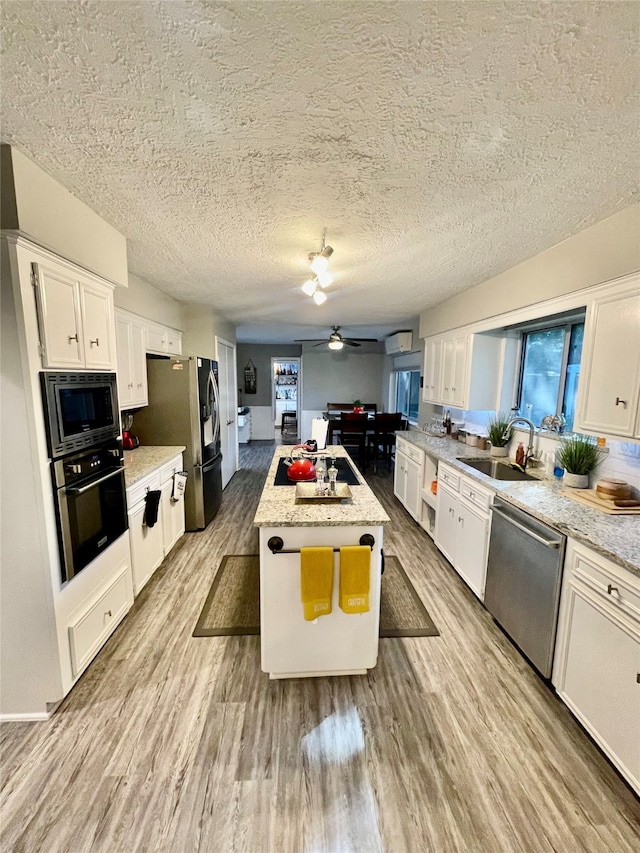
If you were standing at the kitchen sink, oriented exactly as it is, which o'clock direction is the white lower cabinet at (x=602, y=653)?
The white lower cabinet is roughly at 10 o'clock from the kitchen sink.

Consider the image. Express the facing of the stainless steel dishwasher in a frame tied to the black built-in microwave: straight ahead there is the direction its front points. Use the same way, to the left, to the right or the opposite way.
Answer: the opposite way

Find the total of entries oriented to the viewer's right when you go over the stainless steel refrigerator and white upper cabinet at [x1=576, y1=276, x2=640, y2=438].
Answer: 1

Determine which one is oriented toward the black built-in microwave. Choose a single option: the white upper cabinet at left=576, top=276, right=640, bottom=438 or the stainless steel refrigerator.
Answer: the white upper cabinet

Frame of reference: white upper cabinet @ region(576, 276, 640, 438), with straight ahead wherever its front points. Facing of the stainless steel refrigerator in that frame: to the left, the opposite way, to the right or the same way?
the opposite way

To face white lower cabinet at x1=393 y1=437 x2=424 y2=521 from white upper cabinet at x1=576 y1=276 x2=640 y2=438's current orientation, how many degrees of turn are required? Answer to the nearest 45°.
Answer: approximately 90° to its right

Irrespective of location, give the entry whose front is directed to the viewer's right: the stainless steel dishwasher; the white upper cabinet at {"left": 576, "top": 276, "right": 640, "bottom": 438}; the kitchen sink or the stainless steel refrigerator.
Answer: the stainless steel refrigerator

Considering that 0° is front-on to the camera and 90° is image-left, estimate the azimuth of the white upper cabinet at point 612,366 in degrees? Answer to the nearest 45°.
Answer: approximately 45°

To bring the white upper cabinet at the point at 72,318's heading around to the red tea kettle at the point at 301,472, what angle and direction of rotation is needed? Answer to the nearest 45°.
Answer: approximately 45° to its left

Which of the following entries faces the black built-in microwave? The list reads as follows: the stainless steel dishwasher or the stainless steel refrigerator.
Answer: the stainless steel dishwasher
